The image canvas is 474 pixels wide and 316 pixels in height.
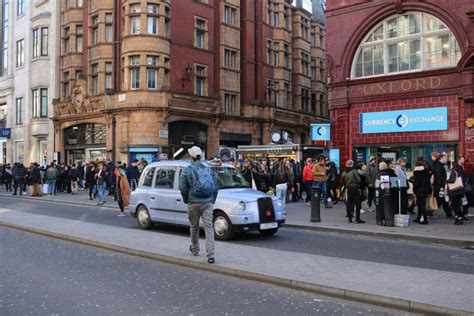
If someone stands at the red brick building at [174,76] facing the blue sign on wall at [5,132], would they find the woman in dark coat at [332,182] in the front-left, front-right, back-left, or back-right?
back-left

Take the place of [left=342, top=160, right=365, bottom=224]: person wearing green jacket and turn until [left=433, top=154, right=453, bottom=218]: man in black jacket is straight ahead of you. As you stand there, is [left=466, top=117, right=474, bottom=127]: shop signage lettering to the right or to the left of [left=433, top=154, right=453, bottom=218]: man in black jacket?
left

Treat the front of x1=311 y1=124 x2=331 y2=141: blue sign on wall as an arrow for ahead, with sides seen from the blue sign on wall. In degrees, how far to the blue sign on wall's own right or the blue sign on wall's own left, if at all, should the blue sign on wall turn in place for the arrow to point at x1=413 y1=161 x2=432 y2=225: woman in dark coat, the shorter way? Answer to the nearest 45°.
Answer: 0° — it already faces them

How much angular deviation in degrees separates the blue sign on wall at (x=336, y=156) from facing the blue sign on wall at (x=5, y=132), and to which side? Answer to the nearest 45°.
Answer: approximately 90° to its right

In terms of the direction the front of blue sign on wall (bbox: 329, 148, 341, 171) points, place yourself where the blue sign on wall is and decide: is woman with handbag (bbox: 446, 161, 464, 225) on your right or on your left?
on your left

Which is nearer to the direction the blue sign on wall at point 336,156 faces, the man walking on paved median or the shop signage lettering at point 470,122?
the man walking on paved median

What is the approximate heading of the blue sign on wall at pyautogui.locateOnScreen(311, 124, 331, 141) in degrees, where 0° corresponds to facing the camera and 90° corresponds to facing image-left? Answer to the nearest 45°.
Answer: approximately 0°
